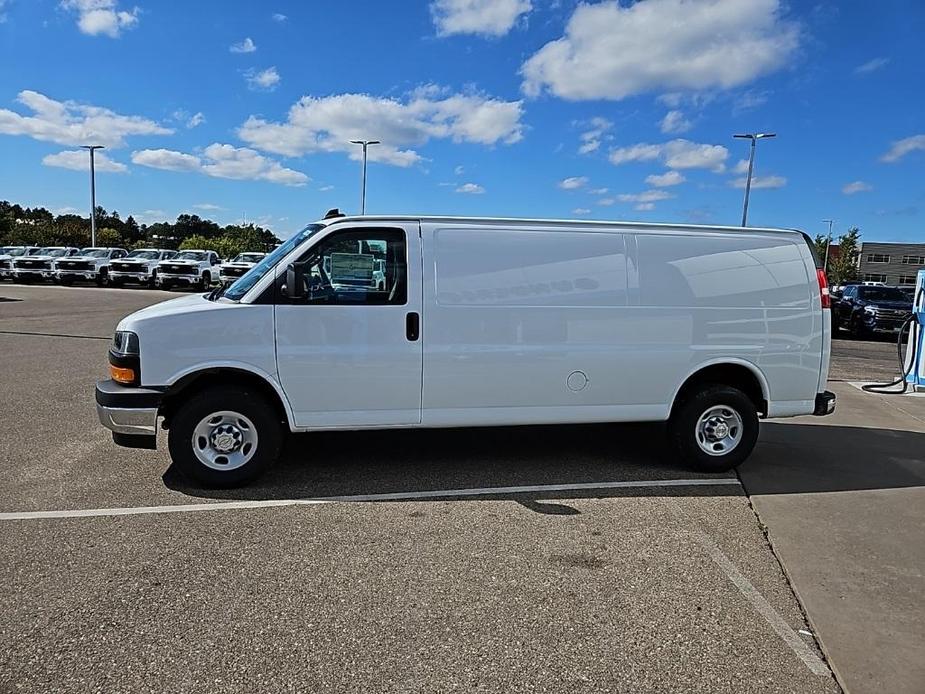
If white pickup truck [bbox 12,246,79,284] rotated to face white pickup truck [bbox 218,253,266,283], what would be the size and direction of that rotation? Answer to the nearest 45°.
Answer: approximately 90° to its left

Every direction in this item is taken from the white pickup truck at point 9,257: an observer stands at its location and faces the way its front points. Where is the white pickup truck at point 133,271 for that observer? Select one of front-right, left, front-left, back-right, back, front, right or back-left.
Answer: left

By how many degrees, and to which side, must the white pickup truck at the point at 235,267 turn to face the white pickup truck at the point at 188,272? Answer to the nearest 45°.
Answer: approximately 90° to its right

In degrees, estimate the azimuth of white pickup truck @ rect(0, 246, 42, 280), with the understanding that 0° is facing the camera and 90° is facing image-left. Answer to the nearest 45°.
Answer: approximately 45°

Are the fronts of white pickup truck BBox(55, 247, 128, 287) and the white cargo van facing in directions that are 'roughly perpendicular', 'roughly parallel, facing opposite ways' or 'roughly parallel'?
roughly perpendicular

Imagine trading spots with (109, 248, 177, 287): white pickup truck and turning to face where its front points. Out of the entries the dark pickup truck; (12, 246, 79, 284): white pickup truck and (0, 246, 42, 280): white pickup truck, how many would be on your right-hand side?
2

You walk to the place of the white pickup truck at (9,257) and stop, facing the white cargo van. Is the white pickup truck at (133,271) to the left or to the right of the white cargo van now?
left

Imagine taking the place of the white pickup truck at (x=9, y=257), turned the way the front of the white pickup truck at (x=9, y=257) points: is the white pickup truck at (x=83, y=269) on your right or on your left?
on your left

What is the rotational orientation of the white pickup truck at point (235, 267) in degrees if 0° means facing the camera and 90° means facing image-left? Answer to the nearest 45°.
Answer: approximately 45°

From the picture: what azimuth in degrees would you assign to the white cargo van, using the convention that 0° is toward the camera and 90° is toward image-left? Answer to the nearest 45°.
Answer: approximately 90°

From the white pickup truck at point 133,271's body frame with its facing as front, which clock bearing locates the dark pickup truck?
The dark pickup truck is roughly at 9 o'clock from the white pickup truck.

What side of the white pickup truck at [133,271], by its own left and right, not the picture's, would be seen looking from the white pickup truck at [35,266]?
right
